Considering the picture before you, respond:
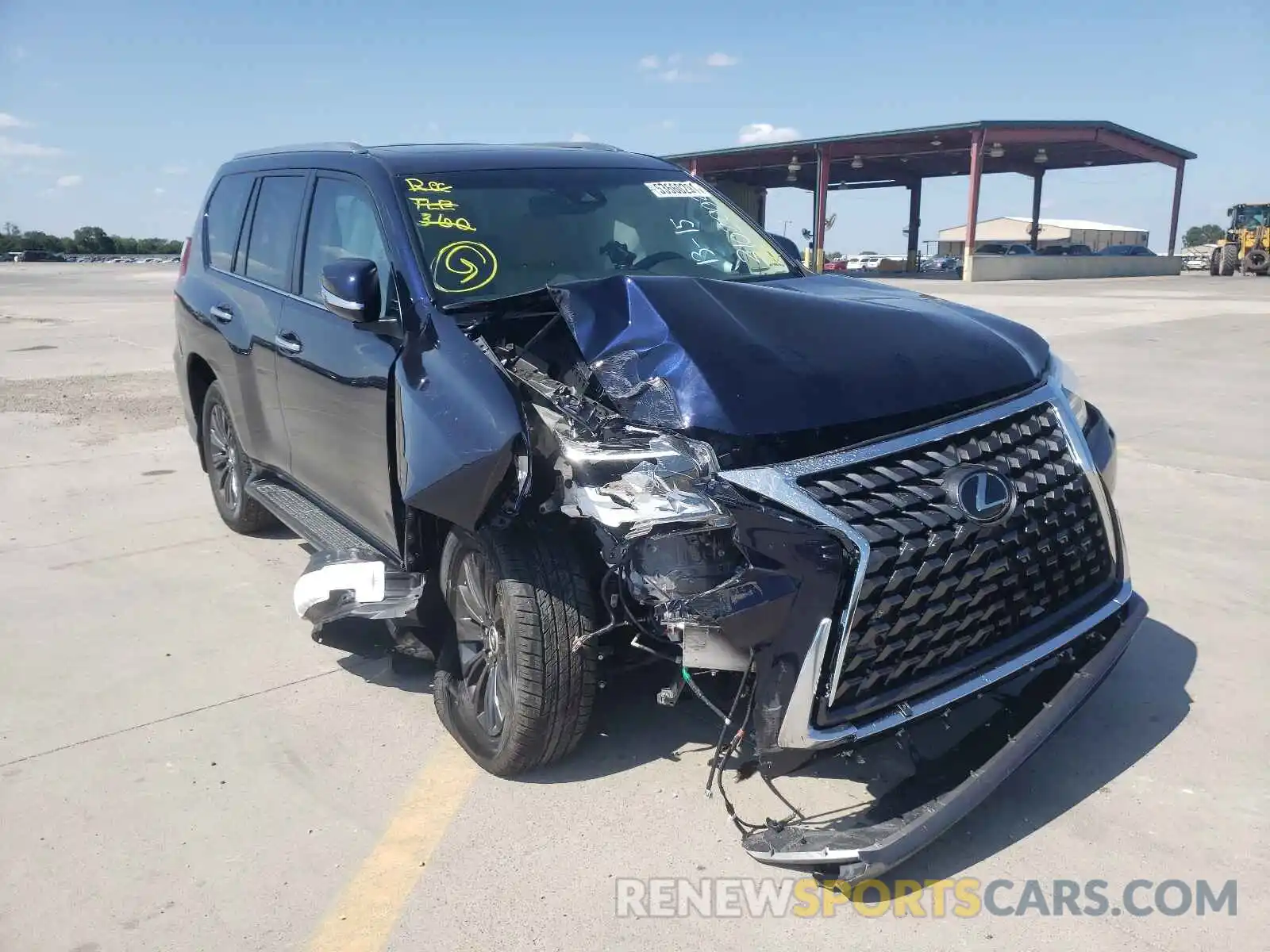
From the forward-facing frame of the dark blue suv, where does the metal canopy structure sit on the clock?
The metal canopy structure is roughly at 8 o'clock from the dark blue suv.

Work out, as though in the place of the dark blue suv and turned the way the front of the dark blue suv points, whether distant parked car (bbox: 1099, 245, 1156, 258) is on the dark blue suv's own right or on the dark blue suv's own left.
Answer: on the dark blue suv's own left

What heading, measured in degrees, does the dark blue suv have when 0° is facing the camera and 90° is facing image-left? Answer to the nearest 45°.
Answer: approximately 315°

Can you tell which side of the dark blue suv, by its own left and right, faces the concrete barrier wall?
left

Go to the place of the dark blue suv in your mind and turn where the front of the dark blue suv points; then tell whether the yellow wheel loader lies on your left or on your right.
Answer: on your left
